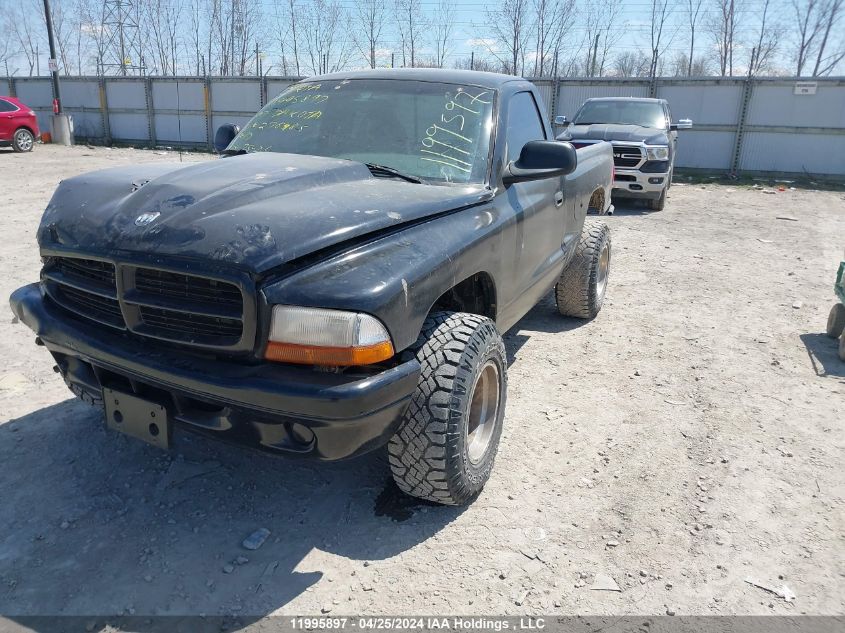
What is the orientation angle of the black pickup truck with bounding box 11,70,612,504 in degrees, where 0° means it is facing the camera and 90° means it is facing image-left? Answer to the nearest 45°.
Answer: approximately 45°

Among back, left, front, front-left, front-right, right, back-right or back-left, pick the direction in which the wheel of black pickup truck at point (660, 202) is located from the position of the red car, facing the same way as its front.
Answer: back-left

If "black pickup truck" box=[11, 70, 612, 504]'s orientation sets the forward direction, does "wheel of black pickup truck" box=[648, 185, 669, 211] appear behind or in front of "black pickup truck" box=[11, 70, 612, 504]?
behind

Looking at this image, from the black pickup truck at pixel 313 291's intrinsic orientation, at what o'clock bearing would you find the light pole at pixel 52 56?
The light pole is roughly at 4 o'clock from the black pickup truck.

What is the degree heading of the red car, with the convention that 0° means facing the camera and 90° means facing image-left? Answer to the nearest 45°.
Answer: approximately 90°

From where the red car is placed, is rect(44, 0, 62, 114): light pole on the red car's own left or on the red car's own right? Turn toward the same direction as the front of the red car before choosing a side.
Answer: on the red car's own right

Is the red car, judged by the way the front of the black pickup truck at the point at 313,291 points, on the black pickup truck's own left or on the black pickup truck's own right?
on the black pickup truck's own right
